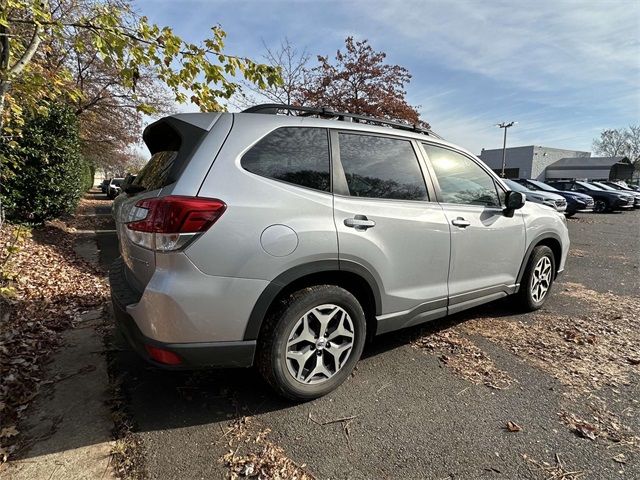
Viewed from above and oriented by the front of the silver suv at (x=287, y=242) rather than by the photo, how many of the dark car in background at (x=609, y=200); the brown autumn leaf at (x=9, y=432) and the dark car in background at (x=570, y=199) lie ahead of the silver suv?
2

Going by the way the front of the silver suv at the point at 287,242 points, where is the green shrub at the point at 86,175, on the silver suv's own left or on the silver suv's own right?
on the silver suv's own left

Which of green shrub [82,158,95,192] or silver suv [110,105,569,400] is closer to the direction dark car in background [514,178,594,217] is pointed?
the silver suv

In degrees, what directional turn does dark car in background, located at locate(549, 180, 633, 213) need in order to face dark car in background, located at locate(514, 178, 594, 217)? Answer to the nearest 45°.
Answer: approximately 45° to its right

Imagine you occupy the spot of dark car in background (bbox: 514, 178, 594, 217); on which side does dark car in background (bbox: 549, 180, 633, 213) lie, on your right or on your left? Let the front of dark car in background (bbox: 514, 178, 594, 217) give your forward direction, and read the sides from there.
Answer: on your left

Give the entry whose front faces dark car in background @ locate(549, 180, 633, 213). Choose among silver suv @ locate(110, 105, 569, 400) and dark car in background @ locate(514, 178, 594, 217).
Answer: the silver suv
